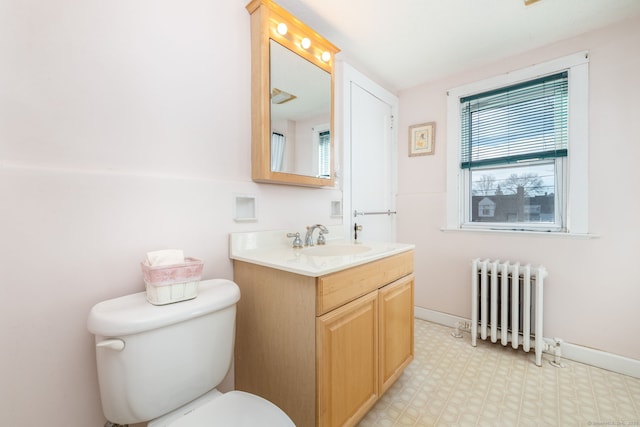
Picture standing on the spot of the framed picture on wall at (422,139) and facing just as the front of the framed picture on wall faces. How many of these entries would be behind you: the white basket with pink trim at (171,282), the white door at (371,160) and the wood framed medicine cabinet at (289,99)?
0

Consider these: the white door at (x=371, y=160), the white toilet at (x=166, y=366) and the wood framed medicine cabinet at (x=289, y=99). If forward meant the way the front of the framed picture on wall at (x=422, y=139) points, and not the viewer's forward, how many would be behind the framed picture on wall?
0

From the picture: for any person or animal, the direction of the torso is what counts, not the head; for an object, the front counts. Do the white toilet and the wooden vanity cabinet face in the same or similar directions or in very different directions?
same or similar directions

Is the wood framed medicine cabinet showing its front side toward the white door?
no

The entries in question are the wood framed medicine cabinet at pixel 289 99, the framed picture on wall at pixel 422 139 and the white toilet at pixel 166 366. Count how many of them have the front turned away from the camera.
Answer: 0

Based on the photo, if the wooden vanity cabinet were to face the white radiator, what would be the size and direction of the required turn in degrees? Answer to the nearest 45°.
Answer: approximately 90° to its left

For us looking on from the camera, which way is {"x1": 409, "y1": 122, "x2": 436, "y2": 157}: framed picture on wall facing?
facing the viewer and to the left of the viewer

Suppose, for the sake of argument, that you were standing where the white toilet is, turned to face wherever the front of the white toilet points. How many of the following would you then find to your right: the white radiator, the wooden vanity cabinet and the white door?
0

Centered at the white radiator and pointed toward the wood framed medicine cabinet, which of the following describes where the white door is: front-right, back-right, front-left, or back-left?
front-right

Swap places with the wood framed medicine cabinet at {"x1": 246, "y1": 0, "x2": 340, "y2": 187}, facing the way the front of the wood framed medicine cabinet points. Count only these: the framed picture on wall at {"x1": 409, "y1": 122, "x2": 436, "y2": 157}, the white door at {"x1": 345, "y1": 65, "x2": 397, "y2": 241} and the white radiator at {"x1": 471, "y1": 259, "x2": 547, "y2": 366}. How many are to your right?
0

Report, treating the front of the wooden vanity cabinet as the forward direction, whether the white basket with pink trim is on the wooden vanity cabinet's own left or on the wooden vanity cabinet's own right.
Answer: on the wooden vanity cabinet's own right

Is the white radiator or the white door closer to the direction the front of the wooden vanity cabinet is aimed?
the white radiator

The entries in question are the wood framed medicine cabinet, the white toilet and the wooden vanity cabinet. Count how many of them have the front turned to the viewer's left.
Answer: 0

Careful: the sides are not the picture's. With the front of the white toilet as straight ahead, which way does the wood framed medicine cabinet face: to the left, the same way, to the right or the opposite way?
the same way

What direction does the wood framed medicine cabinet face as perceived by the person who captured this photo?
facing the viewer and to the right of the viewer
